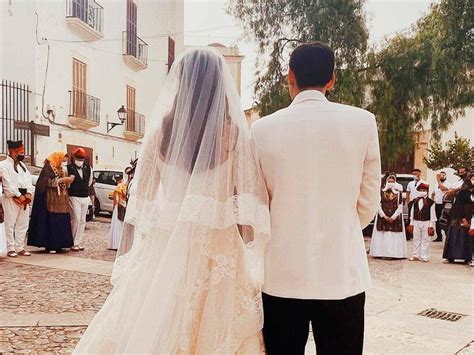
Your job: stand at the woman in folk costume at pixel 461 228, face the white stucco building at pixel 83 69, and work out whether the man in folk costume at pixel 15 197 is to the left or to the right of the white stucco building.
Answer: left

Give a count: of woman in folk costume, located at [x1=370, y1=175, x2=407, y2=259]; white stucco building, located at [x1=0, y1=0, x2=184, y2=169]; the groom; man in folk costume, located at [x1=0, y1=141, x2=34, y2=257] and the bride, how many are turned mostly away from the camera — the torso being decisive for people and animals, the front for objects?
2

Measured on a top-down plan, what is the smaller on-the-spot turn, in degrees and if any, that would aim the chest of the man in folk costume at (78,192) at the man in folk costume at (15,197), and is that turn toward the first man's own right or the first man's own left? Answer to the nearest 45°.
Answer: approximately 45° to the first man's own right

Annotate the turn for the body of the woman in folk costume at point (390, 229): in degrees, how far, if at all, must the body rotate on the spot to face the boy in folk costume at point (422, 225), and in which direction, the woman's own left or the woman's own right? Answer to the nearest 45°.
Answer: approximately 90° to the woman's own left

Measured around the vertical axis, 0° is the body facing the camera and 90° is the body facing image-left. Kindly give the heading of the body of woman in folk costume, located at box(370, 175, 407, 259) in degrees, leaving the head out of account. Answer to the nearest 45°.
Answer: approximately 0°

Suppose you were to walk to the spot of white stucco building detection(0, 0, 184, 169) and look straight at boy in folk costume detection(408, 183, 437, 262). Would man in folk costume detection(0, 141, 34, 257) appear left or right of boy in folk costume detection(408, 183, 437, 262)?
right

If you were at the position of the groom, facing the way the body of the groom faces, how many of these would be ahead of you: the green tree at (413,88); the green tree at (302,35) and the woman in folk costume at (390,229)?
3

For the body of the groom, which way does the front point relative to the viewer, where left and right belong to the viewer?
facing away from the viewer

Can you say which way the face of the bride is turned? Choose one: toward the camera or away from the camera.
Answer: away from the camera

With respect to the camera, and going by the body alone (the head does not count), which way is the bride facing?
away from the camera

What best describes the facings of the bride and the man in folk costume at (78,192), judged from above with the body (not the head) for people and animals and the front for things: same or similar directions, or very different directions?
very different directions

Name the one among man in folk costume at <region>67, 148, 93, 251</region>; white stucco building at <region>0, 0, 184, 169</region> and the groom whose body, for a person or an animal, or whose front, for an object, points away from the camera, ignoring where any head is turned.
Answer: the groom
